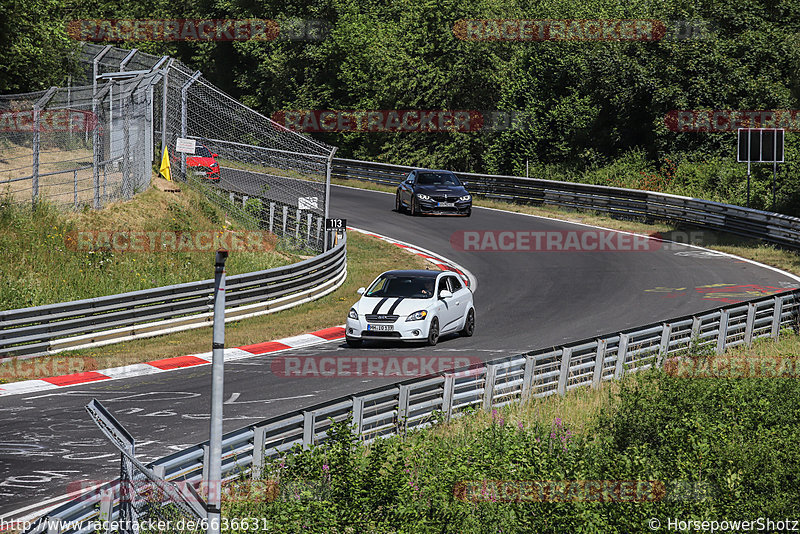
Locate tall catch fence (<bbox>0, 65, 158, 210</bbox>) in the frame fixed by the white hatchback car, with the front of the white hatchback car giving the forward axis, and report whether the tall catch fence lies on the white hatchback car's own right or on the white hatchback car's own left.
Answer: on the white hatchback car's own right

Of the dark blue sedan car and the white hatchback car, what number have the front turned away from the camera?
0

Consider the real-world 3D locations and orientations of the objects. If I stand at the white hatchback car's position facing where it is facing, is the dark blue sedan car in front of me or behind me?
behind

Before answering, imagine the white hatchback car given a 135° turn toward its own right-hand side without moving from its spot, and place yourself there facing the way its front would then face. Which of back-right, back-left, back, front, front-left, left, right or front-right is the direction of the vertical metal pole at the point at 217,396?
back

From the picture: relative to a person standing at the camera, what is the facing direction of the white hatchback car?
facing the viewer and to the left of the viewer

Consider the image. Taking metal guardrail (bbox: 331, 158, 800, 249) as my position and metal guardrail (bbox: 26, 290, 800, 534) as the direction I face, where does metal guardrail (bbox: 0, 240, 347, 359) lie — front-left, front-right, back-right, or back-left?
front-right

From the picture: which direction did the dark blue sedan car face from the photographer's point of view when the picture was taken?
facing the viewer and to the right of the viewer

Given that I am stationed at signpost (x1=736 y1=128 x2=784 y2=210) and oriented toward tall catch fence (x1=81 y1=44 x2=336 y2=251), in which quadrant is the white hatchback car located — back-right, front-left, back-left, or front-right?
front-left

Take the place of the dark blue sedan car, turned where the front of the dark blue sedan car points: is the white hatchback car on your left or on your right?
on your right

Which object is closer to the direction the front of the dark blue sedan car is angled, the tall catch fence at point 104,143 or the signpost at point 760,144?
the signpost

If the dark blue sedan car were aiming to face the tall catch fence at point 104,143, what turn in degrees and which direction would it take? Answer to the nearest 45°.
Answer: approximately 90° to its right
